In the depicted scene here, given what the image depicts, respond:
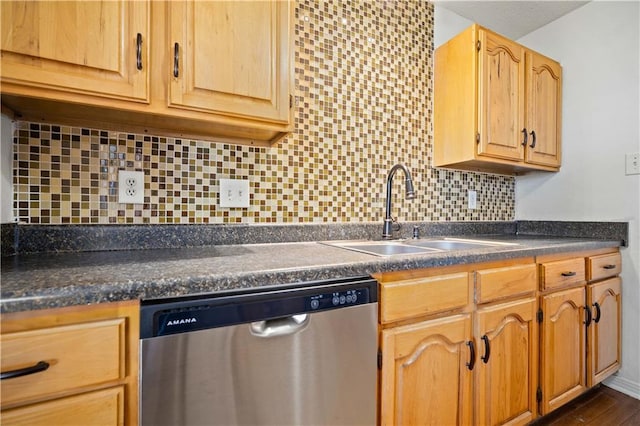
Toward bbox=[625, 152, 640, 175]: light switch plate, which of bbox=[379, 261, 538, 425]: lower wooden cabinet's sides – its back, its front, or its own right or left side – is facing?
left

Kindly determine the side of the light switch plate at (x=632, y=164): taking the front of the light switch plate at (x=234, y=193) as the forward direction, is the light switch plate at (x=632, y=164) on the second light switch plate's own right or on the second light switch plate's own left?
on the second light switch plate's own left

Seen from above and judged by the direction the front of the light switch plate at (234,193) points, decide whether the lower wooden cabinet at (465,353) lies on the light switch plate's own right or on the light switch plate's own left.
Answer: on the light switch plate's own left

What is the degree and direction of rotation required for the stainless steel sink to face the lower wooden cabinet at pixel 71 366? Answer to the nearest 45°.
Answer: approximately 90° to its right

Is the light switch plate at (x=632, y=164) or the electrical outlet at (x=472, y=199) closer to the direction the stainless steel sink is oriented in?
the light switch plate

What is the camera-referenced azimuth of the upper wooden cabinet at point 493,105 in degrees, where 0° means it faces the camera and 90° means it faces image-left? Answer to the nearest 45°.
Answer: approximately 315°

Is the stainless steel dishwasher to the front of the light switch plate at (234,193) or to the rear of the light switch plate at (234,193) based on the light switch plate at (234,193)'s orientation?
to the front

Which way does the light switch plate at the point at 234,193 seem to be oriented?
toward the camera

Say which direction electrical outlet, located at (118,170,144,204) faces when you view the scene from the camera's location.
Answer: facing the viewer

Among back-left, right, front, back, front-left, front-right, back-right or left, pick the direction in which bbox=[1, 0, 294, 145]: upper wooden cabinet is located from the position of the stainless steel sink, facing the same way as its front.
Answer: right

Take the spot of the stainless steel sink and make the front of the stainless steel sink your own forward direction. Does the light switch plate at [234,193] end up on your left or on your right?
on your right

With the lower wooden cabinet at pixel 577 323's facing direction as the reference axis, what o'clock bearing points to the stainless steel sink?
The stainless steel sink is roughly at 3 o'clock from the lower wooden cabinet.

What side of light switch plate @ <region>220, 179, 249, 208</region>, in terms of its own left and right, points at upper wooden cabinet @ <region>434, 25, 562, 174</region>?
left

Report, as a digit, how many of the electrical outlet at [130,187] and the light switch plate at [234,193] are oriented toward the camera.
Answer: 2

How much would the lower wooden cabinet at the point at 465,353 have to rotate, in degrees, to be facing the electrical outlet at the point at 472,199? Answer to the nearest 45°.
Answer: approximately 135° to its left
